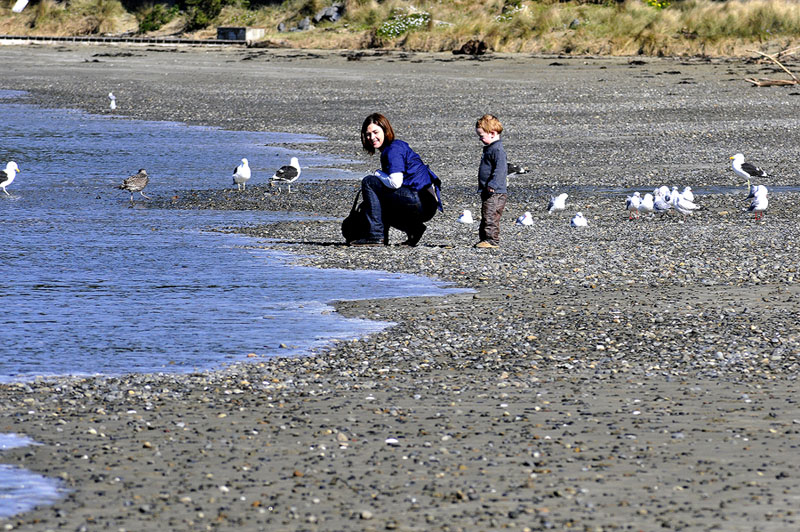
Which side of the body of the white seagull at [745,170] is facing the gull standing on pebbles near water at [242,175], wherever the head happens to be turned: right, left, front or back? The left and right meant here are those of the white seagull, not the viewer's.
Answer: front

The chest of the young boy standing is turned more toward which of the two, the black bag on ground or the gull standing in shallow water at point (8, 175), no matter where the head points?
the black bag on ground

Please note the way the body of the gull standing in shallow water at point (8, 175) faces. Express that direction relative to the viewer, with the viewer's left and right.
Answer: facing to the right of the viewer

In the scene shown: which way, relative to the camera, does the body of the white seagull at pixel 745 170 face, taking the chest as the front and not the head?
to the viewer's left

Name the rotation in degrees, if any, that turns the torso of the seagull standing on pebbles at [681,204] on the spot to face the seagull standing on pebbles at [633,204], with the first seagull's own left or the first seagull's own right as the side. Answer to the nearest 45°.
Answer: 0° — it already faces it

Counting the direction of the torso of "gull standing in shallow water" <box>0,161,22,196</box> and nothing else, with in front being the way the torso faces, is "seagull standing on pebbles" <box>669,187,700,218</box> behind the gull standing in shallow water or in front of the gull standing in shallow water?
in front

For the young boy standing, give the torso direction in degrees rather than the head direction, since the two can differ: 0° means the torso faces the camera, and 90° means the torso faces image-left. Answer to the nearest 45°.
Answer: approximately 90°

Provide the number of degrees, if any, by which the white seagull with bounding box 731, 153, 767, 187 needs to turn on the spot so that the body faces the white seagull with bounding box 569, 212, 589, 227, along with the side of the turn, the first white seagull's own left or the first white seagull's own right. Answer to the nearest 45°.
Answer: approximately 45° to the first white seagull's own left

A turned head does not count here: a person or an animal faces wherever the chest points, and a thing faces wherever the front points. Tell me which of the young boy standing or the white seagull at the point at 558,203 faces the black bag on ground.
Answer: the young boy standing
